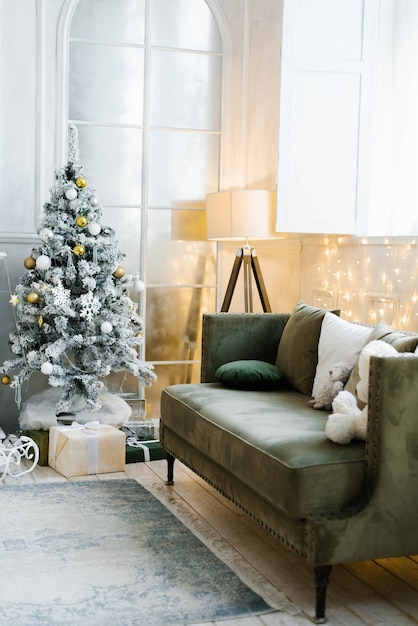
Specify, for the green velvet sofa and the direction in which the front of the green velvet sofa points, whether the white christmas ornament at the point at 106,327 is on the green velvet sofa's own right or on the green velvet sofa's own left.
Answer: on the green velvet sofa's own right

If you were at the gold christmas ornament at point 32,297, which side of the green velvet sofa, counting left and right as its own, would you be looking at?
right

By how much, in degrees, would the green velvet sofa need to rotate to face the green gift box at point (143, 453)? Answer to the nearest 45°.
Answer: approximately 90° to its right

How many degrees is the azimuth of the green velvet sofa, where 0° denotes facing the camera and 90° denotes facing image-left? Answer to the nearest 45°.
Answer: approximately 45°

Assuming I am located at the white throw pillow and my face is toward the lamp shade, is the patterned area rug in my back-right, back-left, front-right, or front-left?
back-left

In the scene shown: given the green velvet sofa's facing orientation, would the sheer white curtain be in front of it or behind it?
behind

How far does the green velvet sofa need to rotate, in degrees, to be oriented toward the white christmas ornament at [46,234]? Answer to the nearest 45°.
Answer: approximately 90° to its right

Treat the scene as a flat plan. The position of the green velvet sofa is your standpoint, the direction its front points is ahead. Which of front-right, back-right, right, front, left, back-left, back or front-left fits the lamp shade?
back-right

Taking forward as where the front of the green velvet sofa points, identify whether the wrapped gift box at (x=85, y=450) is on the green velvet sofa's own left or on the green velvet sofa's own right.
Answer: on the green velvet sofa's own right
